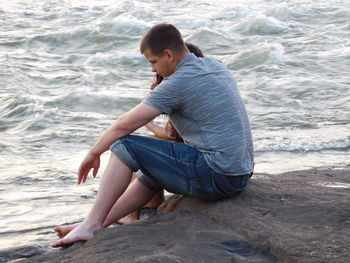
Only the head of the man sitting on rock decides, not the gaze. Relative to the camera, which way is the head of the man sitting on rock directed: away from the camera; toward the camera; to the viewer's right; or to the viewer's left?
to the viewer's left

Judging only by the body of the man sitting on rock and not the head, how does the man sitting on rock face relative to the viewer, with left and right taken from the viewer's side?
facing to the left of the viewer
